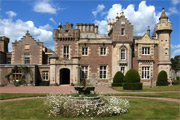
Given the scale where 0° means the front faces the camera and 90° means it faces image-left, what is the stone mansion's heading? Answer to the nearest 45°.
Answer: approximately 0°

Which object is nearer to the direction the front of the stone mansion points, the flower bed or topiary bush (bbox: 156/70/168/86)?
the flower bed

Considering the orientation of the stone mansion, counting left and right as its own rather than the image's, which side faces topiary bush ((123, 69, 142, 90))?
front

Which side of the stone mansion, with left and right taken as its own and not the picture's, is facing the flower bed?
front
